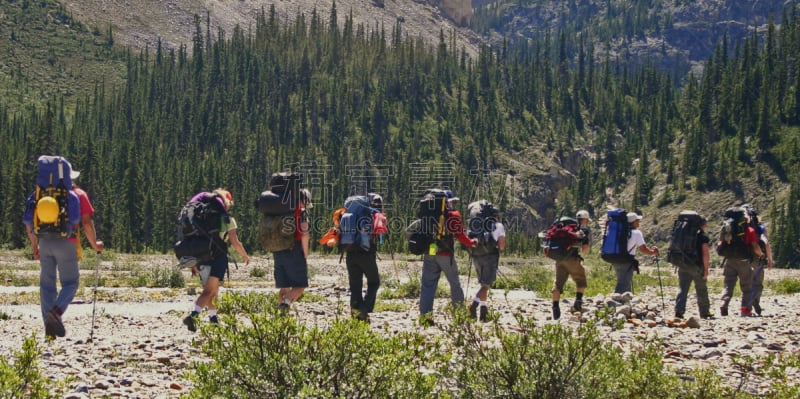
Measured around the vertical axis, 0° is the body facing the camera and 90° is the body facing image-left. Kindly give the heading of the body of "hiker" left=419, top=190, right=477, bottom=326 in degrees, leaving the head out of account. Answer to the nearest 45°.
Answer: approximately 225°

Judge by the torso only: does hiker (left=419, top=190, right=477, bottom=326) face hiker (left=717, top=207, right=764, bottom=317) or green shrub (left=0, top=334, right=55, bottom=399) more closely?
the hiker

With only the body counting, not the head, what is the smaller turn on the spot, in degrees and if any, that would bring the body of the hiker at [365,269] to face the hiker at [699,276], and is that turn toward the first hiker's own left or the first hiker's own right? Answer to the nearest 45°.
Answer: approximately 45° to the first hiker's own right

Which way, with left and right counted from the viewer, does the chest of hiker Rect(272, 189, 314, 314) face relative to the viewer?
facing away from the viewer and to the right of the viewer

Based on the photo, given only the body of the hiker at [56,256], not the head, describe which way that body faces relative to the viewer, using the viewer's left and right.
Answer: facing away from the viewer and to the right of the viewer
